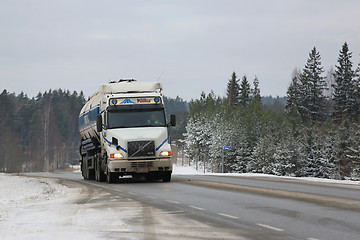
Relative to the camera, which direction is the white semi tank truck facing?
toward the camera
